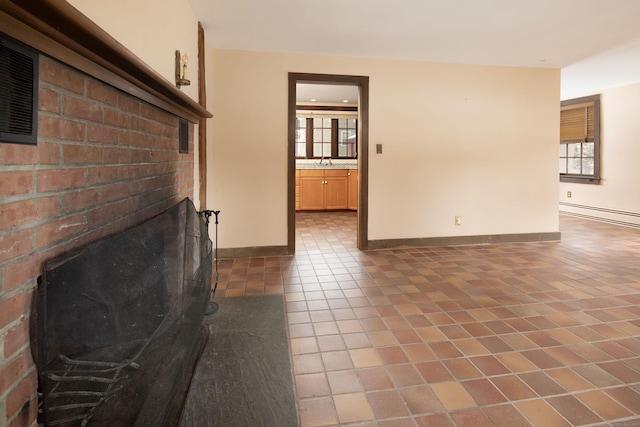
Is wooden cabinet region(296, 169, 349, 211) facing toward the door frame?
yes

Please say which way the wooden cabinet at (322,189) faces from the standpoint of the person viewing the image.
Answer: facing the viewer

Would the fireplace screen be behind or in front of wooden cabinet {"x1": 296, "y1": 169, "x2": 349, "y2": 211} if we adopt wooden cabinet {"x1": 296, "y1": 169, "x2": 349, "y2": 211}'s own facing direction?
in front

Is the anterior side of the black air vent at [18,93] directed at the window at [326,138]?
no

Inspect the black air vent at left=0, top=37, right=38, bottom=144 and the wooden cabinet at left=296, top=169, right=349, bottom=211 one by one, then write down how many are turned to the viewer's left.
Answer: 0

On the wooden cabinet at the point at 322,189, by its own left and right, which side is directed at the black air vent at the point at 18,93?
front

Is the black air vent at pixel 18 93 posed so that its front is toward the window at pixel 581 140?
no

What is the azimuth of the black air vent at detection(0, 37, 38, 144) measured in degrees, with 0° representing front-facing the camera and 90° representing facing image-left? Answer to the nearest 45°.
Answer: approximately 315°

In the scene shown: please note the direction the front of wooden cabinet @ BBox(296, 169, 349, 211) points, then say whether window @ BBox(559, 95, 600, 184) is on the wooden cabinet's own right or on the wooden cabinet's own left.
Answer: on the wooden cabinet's own left

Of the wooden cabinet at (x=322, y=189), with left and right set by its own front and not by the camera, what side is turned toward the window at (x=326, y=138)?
back

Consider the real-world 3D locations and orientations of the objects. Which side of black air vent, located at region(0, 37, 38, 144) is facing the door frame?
left

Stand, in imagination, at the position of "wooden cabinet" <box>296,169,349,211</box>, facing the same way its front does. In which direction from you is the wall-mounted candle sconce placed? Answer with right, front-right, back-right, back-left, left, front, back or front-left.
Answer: front
